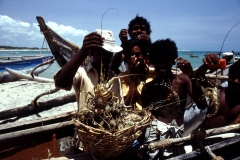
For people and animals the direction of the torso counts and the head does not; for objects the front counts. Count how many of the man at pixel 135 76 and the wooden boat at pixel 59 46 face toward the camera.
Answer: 1

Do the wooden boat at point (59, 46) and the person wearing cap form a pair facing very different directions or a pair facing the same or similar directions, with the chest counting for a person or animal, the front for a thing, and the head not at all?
very different directions

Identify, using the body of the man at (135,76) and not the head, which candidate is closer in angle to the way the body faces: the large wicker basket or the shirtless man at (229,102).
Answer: the large wicker basket

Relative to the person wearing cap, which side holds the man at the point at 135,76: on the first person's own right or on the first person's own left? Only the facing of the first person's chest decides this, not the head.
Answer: on the first person's own left

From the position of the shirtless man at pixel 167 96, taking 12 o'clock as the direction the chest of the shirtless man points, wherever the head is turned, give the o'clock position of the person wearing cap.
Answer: The person wearing cap is roughly at 2 o'clock from the shirtless man.

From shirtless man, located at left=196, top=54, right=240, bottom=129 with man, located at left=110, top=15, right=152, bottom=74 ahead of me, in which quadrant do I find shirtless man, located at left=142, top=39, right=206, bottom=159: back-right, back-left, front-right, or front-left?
front-left

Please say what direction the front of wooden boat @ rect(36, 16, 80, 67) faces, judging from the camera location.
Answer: facing away from the viewer and to the left of the viewer

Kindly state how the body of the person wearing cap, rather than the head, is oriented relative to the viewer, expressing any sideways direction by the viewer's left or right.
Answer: facing the viewer and to the right of the viewer

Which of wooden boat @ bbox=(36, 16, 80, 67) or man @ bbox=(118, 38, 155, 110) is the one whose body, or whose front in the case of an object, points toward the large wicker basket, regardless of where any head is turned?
the man

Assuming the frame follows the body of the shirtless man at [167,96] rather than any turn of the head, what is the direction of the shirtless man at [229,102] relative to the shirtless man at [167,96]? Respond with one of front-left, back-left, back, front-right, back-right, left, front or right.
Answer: back-left

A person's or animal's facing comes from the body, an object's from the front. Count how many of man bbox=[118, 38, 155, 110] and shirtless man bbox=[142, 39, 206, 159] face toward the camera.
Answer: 2

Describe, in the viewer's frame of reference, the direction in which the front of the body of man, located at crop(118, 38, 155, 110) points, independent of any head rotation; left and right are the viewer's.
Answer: facing the viewer
